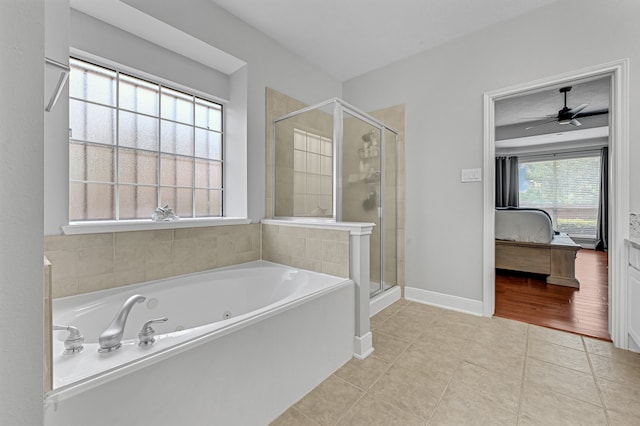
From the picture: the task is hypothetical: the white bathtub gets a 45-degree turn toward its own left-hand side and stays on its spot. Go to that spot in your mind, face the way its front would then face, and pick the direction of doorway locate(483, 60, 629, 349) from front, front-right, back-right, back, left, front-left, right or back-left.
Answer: front

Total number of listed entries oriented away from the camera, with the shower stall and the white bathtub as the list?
0

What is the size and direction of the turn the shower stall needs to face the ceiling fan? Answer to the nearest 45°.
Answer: approximately 90° to its left

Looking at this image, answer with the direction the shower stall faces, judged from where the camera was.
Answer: facing the viewer and to the right of the viewer

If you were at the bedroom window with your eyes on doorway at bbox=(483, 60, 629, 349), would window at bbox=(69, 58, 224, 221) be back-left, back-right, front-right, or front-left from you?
front-right

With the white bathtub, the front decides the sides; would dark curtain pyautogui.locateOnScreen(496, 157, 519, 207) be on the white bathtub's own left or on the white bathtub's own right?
on the white bathtub's own left

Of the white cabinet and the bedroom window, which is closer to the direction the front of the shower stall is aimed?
the white cabinet

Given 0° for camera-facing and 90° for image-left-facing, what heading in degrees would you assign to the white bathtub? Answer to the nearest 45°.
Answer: approximately 315°

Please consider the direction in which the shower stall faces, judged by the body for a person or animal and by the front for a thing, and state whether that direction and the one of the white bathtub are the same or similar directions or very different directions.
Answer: same or similar directions

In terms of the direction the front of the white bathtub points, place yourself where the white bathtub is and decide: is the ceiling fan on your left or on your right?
on your left

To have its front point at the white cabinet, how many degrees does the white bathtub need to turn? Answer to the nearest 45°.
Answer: approximately 45° to its left

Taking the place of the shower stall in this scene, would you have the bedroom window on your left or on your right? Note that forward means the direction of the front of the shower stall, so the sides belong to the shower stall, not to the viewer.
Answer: on your left
